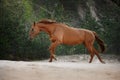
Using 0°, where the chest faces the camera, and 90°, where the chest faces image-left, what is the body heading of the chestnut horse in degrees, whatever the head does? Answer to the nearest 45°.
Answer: approximately 90°
